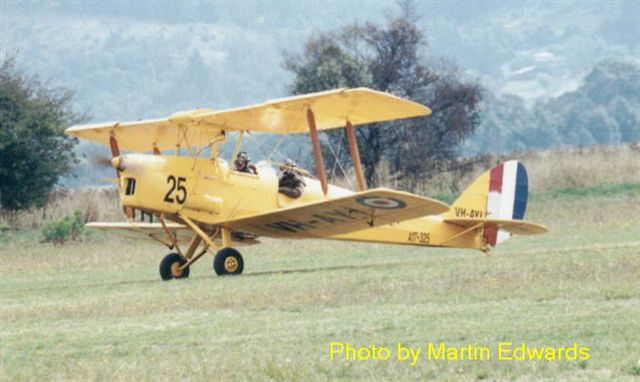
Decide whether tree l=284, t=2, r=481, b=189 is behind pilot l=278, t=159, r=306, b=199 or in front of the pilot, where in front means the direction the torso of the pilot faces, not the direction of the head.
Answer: behind

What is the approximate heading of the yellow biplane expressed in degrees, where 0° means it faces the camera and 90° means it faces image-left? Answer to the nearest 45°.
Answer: approximately 45°

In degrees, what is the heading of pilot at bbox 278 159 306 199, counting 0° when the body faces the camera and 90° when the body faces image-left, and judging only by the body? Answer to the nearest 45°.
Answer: approximately 45°

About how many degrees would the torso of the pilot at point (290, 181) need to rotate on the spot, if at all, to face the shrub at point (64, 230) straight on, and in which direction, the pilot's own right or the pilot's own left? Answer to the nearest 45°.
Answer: approximately 90° to the pilot's own right

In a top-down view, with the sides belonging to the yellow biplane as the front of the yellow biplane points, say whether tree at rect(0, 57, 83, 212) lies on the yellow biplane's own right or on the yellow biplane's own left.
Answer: on the yellow biplane's own right

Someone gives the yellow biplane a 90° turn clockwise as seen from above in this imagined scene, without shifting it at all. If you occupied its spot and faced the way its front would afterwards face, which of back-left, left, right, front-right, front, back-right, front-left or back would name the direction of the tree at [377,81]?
front-right
